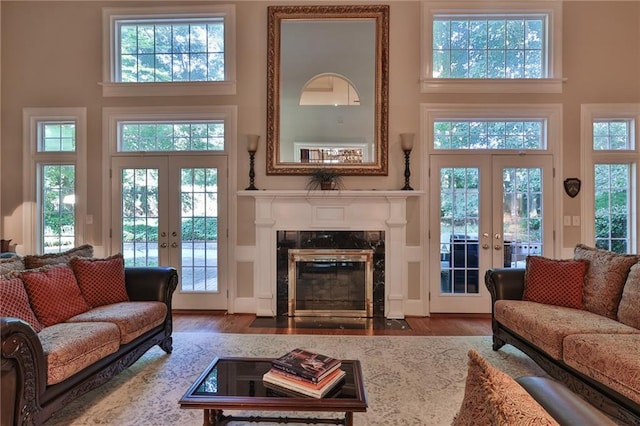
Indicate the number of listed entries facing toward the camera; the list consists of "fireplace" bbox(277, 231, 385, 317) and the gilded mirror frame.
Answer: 2

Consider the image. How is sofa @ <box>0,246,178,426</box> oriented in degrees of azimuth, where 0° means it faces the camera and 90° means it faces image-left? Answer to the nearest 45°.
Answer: approximately 315°

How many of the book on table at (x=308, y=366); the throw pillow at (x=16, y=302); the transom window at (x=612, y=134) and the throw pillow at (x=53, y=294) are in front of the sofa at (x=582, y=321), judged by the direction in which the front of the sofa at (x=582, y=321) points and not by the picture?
3

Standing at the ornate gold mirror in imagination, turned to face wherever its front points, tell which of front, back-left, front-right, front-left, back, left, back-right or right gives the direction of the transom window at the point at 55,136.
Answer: right

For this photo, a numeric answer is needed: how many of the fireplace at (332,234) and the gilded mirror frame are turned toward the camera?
2

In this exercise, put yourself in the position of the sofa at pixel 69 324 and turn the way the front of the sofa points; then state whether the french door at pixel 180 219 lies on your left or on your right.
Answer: on your left

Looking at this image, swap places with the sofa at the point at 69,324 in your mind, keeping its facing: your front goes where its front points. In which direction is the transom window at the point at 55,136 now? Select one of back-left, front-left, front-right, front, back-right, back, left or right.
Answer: back-left

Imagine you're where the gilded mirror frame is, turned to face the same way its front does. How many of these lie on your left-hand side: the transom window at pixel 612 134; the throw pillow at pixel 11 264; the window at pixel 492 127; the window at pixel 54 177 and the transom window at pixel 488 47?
3

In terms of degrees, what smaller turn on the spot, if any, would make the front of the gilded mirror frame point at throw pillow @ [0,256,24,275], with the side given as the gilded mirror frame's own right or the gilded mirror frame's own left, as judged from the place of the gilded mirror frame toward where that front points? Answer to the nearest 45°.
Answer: approximately 45° to the gilded mirror frame's own right

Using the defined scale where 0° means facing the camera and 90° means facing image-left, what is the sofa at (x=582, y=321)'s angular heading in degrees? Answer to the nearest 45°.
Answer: approximately 45°

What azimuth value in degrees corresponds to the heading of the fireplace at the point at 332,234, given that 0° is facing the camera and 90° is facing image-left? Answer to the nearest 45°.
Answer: approximately 0°

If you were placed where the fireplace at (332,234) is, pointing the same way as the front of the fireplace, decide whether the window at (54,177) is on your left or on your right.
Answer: on your right

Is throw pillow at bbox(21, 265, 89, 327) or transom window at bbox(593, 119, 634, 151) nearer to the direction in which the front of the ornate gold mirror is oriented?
the throw pillow

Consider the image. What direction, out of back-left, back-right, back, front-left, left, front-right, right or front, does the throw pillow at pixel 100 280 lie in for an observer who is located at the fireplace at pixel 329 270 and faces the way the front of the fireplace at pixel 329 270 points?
front-right
